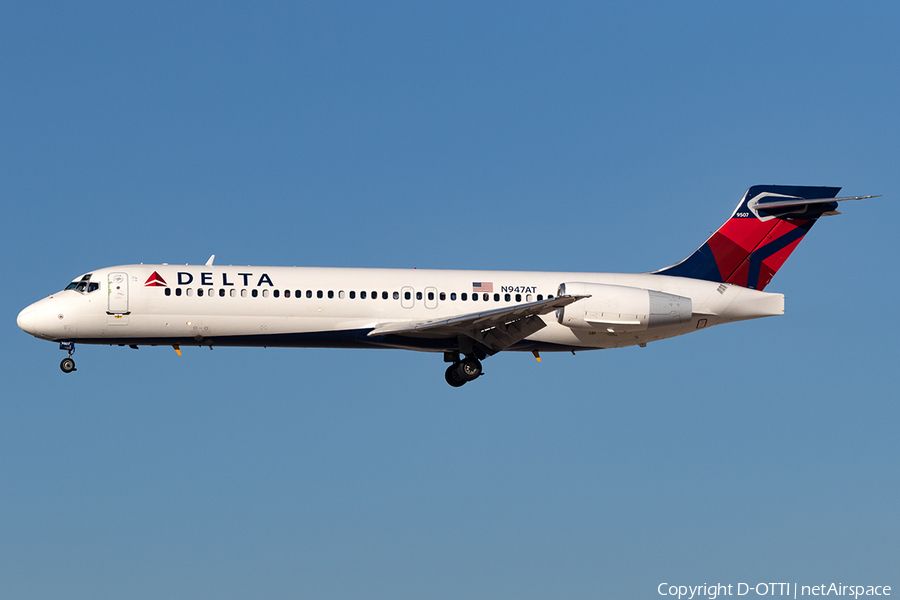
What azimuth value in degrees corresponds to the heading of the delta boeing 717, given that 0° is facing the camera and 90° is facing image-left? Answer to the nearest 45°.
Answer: approximately 90°
